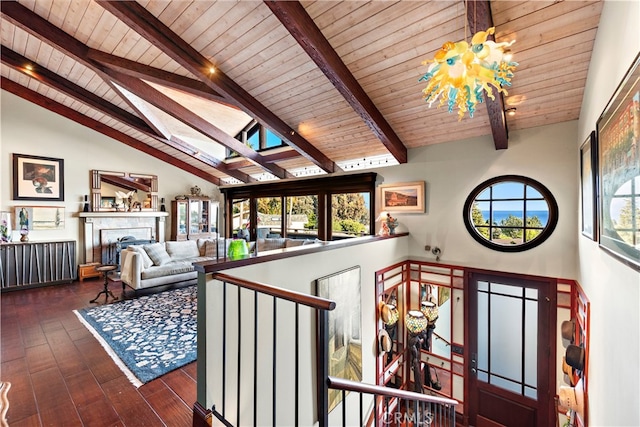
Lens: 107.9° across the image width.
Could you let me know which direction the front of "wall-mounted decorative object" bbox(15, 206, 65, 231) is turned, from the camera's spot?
facing the viewer

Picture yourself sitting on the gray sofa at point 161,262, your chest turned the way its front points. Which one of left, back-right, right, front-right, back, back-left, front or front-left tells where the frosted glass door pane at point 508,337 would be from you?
front

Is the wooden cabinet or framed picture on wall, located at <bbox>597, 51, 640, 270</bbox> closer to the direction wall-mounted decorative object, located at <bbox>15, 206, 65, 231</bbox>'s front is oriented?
the framed picture on wall

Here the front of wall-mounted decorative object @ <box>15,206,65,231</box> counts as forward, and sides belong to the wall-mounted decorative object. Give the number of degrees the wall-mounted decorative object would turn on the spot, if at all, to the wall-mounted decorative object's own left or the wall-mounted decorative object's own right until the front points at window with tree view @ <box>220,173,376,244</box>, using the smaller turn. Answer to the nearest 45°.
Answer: approximately 45° to the wall-mounted decorative object's own left

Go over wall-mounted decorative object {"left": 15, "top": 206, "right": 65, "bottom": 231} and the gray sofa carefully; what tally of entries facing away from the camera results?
0

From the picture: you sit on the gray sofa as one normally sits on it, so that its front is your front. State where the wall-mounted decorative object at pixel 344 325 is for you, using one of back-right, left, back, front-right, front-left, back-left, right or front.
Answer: front

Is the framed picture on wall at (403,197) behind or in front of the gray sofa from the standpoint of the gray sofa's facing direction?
in front

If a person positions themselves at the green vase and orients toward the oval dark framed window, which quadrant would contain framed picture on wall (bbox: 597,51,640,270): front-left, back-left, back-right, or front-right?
front-right

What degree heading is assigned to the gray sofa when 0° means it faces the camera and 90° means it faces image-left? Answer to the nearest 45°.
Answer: approximately 315°

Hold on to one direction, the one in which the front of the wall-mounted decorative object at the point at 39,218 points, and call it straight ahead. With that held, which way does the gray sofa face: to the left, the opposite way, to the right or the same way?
the same way
